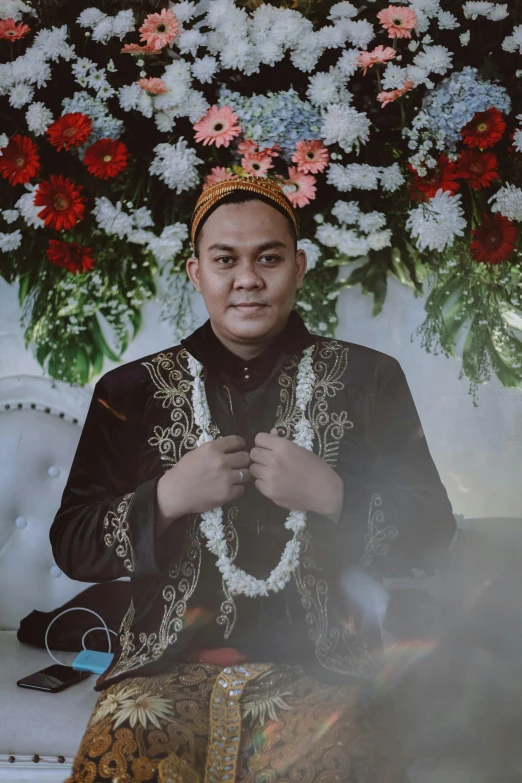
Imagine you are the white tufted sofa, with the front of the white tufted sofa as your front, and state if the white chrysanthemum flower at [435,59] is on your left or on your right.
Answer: on your left

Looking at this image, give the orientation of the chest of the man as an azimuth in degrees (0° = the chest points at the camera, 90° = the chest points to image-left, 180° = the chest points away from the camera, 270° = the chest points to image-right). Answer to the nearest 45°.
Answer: approximately 0°
